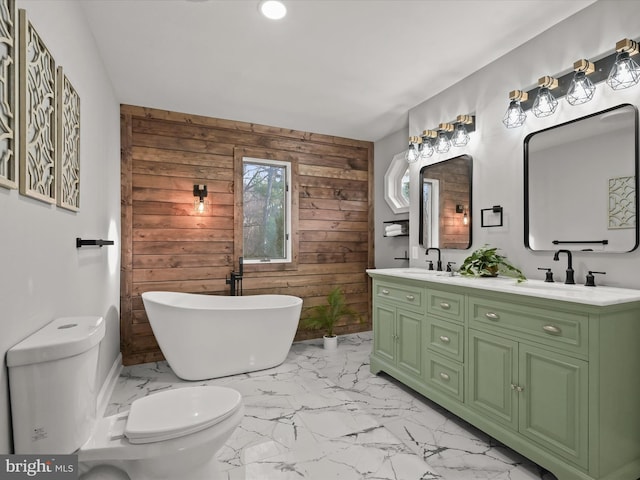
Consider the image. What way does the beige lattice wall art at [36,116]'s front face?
to the viewer's right

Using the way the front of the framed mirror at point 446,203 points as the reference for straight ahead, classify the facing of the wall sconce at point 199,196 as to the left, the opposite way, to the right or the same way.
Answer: to the left

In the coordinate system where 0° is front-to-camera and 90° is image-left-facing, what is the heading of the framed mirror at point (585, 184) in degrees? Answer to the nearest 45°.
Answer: approximately 45°

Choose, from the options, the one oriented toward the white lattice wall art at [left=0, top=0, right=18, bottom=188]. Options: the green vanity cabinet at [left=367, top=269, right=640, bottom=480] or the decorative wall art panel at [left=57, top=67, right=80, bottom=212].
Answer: the green vanity cabinet

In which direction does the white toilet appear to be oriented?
to the viewer's right

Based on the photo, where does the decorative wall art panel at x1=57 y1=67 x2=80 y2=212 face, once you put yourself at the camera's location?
facing to the right of the viewer

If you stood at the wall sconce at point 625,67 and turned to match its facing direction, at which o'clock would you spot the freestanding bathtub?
The freestanding bathtub is roughly at 1 o'clock from the wall sconce.

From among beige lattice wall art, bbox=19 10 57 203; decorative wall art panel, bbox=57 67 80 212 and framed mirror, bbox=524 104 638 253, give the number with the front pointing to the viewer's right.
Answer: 2

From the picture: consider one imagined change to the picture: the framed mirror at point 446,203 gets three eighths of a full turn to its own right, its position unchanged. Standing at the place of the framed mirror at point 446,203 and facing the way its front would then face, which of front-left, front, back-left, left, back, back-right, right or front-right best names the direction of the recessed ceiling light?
back-left

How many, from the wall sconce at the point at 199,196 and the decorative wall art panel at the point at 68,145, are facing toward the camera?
1

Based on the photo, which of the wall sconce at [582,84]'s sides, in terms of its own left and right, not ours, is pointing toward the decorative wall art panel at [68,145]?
front

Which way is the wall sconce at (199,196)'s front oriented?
toward the camera

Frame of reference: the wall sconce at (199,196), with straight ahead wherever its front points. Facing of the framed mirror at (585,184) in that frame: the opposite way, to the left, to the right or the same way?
to the right
